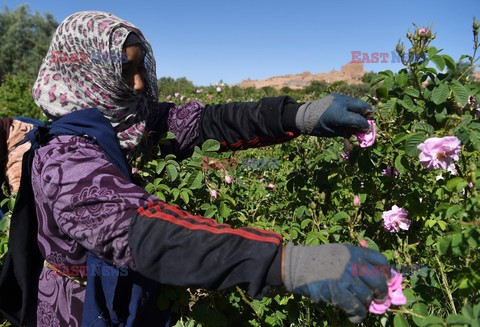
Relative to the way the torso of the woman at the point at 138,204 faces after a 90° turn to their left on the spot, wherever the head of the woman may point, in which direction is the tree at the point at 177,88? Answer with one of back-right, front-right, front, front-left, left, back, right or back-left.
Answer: front

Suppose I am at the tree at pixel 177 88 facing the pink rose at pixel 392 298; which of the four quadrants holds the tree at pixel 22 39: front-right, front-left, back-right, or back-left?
front-right

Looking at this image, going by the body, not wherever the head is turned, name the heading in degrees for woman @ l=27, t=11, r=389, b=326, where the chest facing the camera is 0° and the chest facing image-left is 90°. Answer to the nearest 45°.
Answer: approximately 270°

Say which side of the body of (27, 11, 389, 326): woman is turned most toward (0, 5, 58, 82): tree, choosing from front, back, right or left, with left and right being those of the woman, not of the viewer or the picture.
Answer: left

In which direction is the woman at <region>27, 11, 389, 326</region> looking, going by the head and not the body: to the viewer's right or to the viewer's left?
to the viewer's right
